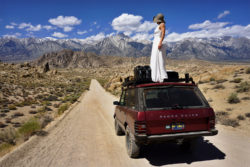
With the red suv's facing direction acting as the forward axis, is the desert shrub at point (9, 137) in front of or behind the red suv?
in front

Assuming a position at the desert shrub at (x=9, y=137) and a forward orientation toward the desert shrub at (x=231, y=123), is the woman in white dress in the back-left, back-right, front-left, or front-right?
front-right

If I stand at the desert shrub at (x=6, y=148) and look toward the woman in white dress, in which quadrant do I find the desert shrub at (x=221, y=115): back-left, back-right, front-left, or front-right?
front-left
